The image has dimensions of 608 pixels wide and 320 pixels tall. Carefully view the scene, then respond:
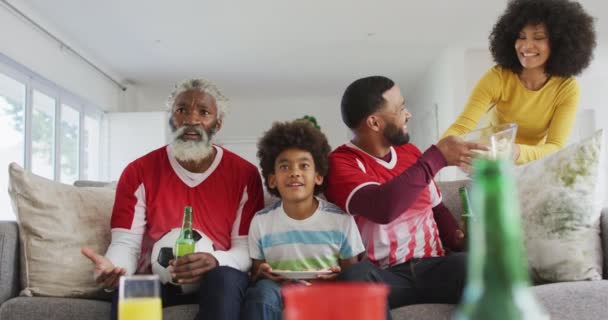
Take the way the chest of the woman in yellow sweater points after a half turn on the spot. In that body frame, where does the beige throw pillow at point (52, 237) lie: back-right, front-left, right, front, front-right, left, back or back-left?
back

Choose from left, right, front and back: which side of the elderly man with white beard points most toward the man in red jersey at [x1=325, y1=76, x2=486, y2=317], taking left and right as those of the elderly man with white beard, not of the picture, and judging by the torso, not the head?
left

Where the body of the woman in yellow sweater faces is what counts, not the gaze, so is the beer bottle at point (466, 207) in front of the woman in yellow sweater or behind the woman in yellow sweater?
in front

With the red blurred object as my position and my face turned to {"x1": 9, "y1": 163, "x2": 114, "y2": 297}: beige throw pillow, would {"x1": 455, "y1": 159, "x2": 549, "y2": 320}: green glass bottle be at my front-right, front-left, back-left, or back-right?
back-right

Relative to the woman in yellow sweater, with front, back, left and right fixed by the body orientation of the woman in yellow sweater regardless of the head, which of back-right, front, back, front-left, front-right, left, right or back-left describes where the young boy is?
front

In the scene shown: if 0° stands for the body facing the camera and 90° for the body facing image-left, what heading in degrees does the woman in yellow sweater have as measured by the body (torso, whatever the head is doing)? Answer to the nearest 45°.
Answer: approximately 45°

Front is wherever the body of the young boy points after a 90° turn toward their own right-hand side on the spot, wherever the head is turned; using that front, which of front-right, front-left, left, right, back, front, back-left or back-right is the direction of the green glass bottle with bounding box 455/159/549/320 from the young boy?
left

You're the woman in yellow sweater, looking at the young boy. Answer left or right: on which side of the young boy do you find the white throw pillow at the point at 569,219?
left

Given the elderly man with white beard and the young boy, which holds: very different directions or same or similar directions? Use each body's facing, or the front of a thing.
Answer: same or similar directions

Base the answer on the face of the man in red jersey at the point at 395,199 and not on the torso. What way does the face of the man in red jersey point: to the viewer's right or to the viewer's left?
to the viewer's right

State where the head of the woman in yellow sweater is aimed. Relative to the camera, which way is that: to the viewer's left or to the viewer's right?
to the viewer's left

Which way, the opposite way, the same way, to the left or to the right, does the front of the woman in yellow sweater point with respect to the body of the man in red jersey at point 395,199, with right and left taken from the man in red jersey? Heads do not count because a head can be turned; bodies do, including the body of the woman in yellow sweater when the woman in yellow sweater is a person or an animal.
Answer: to the right

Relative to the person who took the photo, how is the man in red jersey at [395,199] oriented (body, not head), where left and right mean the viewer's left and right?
facing the viewer and to the right of the viewer
